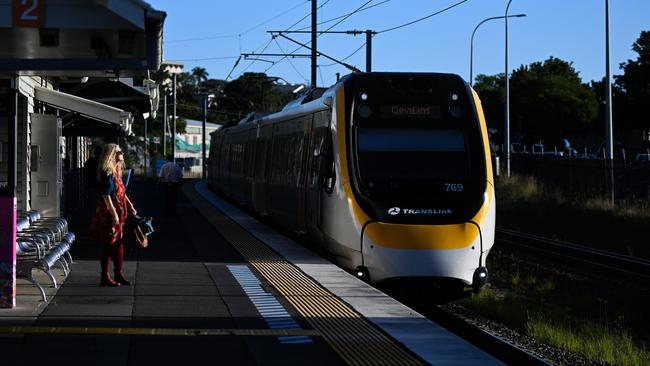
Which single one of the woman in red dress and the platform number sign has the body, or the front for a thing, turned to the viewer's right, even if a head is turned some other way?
the woman in red dress

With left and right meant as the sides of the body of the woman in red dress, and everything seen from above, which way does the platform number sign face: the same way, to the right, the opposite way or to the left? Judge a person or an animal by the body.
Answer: to the right

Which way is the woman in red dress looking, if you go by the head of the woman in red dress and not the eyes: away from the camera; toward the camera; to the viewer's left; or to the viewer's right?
to the viewer's right

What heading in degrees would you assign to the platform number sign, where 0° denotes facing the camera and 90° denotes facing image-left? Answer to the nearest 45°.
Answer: approximately 0°

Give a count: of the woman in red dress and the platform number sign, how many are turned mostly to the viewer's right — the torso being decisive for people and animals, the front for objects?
1

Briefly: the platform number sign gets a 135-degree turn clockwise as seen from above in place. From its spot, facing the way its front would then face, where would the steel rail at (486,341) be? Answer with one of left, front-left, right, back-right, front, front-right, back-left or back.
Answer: back-right

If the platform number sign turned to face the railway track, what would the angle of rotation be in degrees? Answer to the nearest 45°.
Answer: approximately 135° to its left

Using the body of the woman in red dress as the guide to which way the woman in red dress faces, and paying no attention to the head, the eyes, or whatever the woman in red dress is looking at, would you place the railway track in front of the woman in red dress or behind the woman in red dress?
in front

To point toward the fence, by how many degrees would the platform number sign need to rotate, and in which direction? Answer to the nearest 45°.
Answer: approximately 135° to its left

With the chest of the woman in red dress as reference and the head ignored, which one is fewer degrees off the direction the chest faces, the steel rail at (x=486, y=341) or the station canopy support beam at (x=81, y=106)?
the steel rail

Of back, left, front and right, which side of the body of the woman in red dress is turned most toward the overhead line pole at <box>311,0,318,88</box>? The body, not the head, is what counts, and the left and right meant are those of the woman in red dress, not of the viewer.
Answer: left

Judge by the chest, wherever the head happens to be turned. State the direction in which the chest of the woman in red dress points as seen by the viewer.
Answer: to the viewer's right
